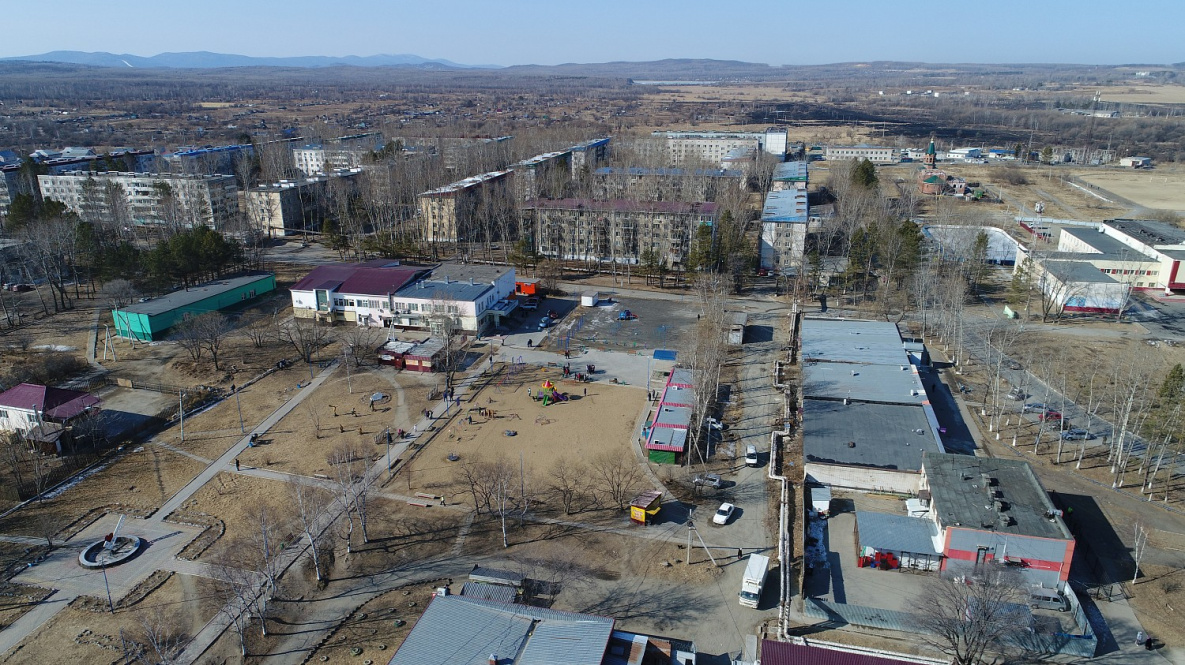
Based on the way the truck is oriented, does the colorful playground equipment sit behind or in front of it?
behind

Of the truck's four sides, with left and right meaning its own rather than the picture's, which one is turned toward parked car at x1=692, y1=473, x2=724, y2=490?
back

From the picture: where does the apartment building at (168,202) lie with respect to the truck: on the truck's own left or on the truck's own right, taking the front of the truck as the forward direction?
on the truck's own right

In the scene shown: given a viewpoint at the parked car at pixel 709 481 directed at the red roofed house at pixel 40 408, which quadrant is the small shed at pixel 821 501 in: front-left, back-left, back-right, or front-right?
back-left

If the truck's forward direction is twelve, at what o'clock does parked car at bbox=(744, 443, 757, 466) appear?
The parked car is roughly at 6 o'clock from the truck.

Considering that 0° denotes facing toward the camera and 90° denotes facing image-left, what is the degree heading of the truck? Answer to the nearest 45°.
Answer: approximately 0°

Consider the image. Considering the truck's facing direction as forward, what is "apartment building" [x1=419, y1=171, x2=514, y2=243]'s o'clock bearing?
The apartment building is roughly at 5 o'clock from the truck.

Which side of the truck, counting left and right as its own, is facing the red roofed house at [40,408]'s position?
right
